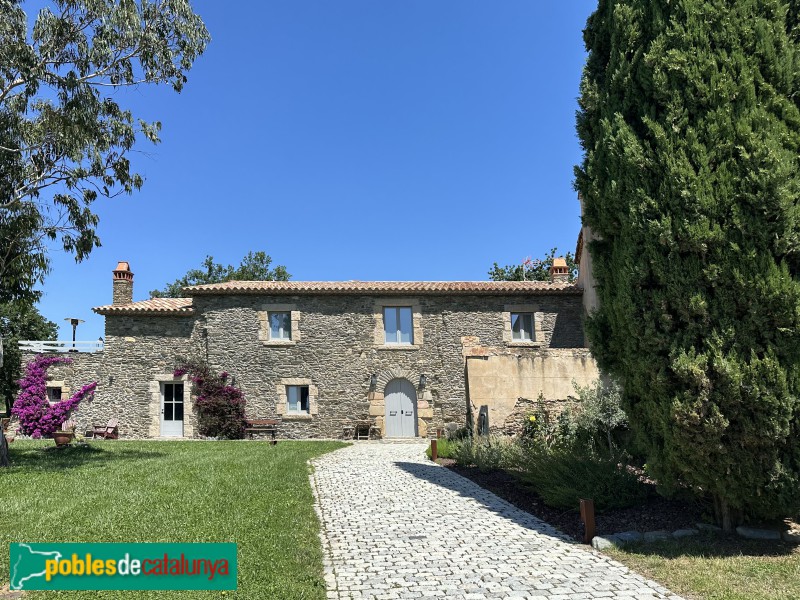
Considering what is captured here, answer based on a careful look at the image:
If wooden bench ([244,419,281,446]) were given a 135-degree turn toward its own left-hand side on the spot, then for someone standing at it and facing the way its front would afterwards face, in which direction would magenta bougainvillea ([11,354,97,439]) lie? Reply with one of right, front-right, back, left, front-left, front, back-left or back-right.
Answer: back-left

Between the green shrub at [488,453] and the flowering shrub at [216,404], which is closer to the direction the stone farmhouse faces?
the green shrub

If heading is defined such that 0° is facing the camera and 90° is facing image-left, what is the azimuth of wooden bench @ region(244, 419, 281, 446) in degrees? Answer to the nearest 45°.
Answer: approximately 0°

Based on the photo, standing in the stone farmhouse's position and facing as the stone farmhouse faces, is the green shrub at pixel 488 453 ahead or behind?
ahead

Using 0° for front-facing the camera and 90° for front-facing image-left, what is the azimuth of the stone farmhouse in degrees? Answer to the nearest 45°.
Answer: approximately 0°

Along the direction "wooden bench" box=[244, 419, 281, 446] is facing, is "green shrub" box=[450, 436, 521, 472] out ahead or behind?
ahead

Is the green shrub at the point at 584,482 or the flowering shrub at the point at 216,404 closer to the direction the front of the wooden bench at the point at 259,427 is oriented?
the green shrub

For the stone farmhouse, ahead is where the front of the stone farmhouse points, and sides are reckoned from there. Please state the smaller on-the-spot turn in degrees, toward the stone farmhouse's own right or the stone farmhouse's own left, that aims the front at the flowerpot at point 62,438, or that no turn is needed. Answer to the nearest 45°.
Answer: approximately 45° to the stone farmhouse's own right

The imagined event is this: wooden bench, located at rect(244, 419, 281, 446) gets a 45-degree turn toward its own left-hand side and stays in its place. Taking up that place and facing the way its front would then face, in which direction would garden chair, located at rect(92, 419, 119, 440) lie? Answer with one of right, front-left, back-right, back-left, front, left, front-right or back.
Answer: back-right

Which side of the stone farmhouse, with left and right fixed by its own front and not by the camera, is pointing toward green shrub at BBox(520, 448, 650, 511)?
front

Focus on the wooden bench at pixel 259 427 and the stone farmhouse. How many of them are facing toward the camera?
2
